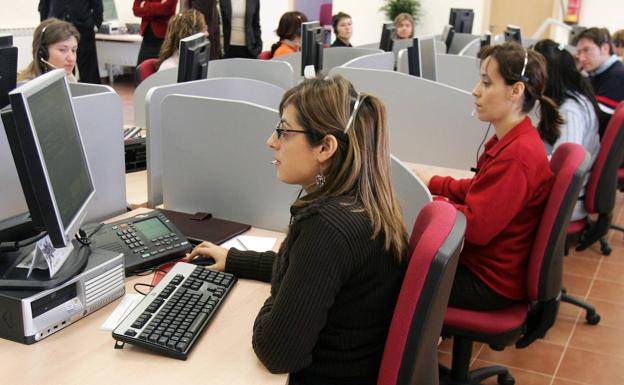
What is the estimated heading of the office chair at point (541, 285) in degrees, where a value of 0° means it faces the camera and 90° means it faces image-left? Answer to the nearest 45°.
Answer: approximately 90°

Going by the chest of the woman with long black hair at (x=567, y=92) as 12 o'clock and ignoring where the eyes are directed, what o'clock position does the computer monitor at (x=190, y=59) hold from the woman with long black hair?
The computer monitor is roughly at 11 o'clock from the woman with long black hair.

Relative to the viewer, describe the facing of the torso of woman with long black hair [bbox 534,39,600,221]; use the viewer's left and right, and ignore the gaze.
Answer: facing to the left of the viewer

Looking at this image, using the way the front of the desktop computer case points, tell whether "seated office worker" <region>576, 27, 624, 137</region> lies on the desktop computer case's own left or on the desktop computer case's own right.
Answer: on the desktop computer case's own left

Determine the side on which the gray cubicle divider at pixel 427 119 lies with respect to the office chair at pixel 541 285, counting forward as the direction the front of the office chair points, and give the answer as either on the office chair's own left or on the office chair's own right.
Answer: on the office chair's own right

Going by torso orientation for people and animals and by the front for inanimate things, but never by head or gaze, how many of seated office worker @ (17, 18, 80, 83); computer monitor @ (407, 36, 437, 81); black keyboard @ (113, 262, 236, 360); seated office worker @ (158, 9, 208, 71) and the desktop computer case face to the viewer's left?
0

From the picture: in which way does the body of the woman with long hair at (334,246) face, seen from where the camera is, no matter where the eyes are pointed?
to the viewer's left

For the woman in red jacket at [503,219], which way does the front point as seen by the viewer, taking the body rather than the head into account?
to the viewer's left

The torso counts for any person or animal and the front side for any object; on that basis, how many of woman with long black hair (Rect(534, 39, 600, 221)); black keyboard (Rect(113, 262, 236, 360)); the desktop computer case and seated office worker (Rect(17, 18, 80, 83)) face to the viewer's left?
1

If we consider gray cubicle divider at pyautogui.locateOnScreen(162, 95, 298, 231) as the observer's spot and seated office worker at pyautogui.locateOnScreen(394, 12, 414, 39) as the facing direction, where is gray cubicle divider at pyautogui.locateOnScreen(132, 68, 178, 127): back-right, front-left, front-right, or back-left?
front-left

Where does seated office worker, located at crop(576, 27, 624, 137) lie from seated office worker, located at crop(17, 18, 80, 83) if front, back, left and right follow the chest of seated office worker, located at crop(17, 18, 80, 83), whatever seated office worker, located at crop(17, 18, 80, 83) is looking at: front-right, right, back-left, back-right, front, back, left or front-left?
front-left

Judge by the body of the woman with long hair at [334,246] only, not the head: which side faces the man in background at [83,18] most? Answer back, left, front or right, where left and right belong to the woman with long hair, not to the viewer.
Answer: right

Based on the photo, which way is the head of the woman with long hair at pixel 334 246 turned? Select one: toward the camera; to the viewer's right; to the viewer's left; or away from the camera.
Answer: to the viewer's left
